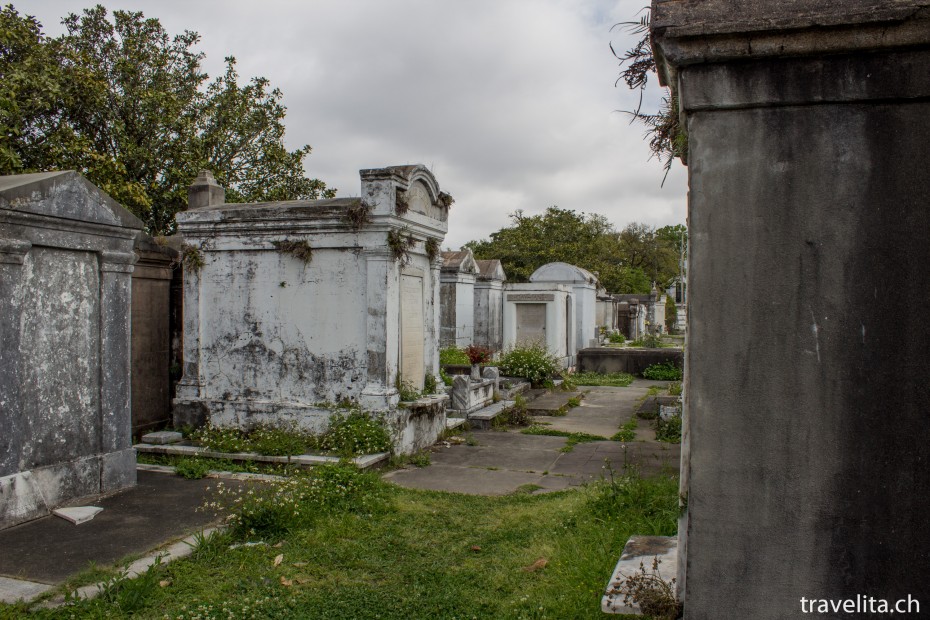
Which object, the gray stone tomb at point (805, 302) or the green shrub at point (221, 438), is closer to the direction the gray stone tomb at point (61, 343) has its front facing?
the gray stone tomb

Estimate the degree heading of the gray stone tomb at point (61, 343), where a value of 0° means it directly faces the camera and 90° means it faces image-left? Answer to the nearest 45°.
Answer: approximately 315°

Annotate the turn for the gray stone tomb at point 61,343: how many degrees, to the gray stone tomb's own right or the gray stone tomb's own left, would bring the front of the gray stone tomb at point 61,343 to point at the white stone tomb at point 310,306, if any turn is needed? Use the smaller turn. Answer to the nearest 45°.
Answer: approximately 90° to the gray stone tomb's own left

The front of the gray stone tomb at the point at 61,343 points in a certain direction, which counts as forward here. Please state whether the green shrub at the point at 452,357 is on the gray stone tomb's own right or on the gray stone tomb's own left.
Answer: on the gray stone tomb's own left

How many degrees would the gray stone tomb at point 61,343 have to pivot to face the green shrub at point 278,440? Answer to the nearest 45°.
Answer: approximately 90° to its left

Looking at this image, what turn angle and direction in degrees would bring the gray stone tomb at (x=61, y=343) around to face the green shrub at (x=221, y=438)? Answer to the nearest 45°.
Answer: approximately 90° to its left

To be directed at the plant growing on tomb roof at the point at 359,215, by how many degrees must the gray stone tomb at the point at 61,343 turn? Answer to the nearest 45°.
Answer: approximately 45° to its left

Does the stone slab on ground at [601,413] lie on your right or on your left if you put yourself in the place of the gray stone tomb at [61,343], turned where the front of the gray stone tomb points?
on your left

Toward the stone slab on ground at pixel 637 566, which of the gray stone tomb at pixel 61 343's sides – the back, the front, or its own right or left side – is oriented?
front

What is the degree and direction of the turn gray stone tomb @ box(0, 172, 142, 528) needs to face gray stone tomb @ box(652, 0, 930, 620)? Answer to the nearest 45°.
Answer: approximately 45° to its right

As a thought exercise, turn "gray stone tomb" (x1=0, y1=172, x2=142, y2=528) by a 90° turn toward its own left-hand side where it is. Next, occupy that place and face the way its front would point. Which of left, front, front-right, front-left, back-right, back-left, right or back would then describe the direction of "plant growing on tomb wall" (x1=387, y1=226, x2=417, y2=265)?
front-right

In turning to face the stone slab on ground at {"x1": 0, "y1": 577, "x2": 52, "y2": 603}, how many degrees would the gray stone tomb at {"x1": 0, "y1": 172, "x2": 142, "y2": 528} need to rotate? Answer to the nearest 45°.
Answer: approximately 45° to its right
